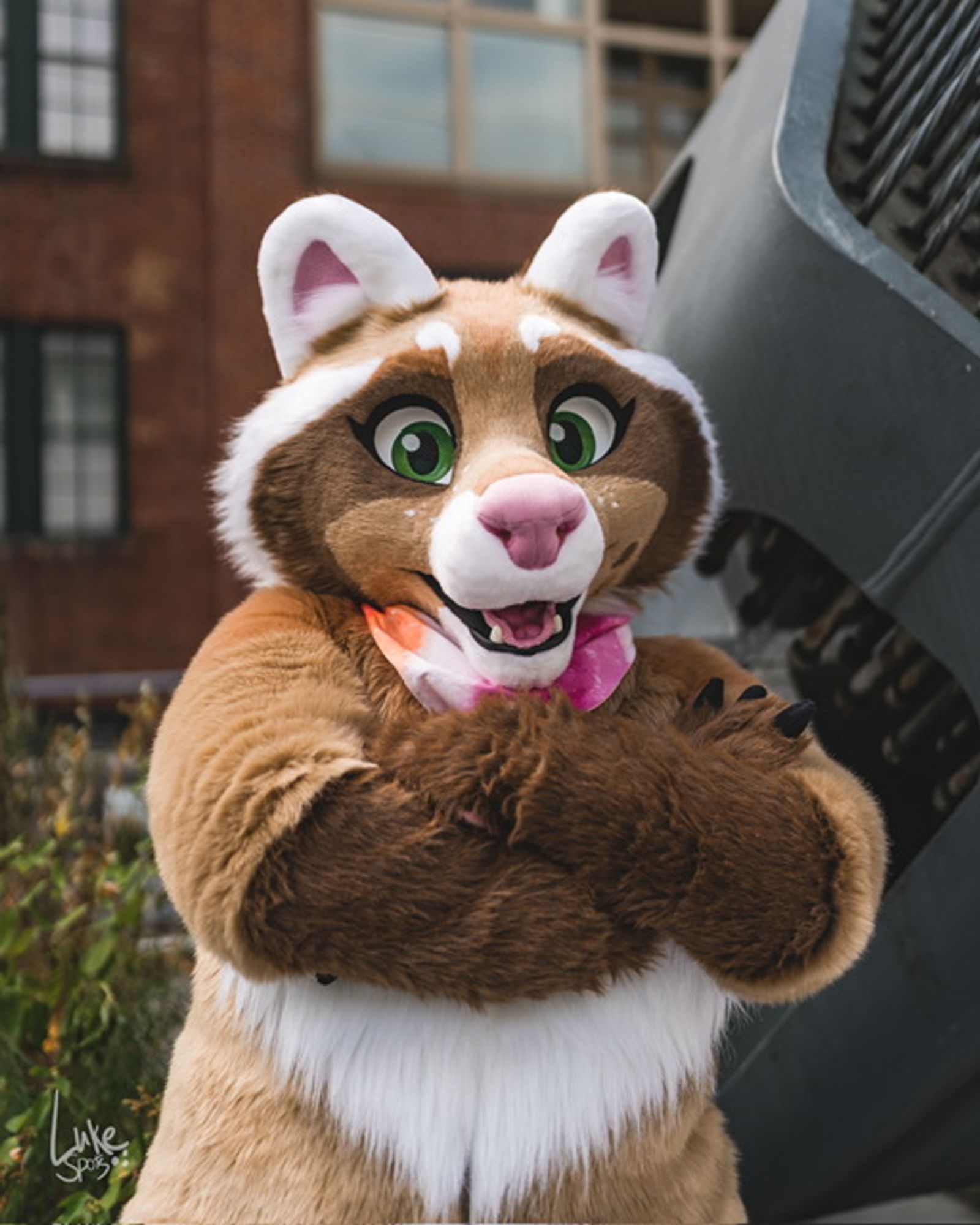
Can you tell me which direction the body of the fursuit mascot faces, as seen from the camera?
toward the camera
